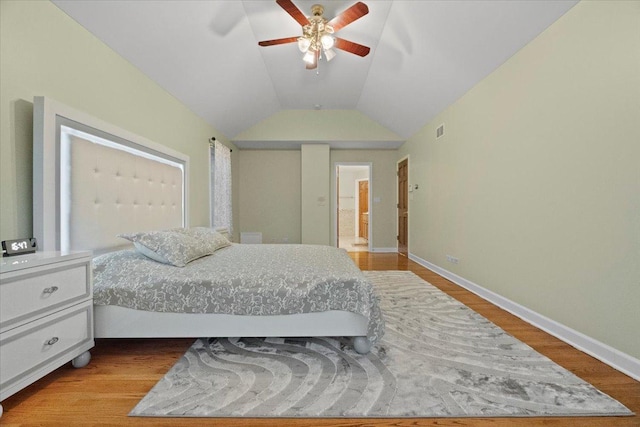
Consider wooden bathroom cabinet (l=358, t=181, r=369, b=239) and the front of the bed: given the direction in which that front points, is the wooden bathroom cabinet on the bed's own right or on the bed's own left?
on the bed's own left

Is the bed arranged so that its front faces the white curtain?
no

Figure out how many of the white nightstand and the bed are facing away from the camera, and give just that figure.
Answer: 0

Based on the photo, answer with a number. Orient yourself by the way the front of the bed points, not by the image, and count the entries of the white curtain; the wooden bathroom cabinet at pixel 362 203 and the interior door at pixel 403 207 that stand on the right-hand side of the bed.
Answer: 0

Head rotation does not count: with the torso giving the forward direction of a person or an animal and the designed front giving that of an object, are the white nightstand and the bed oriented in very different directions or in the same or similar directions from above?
same or similar directions

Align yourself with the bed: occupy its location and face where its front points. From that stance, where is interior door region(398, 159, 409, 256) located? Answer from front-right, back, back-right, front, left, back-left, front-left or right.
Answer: front-left

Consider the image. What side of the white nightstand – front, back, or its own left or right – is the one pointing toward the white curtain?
left

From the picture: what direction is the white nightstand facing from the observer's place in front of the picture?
facing the viewer and to the right of the viewer

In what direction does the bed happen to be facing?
to the viewer's right
